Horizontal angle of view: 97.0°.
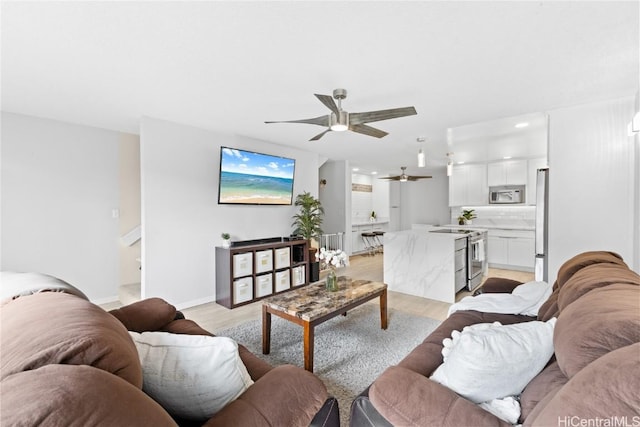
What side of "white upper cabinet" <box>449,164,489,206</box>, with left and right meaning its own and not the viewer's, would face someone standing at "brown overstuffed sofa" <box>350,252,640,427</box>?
front

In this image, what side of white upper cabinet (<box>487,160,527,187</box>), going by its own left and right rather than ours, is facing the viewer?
front

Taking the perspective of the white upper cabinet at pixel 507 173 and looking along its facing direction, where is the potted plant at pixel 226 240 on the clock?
The potted plant is roughly at 1 o'clock from the white upper cabinet.

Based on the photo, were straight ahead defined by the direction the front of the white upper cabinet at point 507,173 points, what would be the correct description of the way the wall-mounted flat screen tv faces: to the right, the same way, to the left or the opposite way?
to the left

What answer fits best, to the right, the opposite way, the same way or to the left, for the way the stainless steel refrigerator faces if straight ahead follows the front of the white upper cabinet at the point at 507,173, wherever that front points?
to the right

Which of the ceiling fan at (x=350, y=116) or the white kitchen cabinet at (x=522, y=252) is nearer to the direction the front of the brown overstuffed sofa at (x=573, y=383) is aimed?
the ceiling fan

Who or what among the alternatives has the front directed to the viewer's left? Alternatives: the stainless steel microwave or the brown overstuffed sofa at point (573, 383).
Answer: the brown overstuffed sofa

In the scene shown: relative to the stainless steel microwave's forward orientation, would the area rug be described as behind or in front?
in front

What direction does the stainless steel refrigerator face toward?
to the viewer's left

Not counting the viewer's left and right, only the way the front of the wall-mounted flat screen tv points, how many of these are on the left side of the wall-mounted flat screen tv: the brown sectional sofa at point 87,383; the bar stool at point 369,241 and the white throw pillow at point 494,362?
1

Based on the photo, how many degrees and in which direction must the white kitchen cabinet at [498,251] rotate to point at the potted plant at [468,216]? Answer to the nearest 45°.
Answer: approximately 135° to its right

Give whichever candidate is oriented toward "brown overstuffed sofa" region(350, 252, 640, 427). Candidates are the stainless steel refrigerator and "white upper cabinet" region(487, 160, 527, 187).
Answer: the white upper cabinet

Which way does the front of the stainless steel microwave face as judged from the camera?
facing the viewer

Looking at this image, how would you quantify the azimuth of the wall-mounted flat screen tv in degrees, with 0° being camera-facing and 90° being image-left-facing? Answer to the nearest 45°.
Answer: approximately 315°

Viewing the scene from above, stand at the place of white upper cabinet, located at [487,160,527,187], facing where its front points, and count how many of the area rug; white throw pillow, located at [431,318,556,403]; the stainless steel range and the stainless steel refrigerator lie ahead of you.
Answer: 4

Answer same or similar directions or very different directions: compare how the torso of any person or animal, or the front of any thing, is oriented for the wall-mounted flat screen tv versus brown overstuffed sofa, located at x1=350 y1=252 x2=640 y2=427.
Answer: very different directions

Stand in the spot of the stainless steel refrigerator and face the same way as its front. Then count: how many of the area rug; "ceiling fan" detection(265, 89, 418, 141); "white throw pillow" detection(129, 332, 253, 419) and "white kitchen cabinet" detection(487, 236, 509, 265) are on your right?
1

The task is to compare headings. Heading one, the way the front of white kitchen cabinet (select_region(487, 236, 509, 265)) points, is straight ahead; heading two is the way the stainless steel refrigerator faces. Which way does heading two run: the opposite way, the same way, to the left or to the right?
to the right
